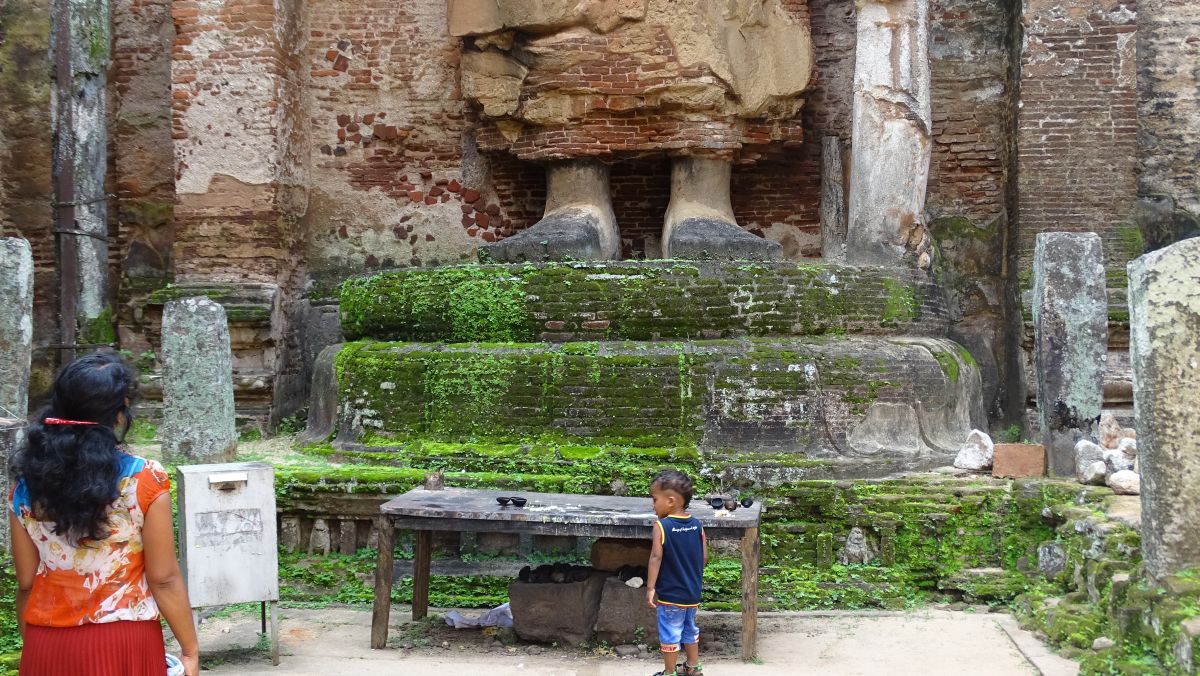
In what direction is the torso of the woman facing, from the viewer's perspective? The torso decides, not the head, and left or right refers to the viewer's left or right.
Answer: facing away from the viewer and to the right of the viewer

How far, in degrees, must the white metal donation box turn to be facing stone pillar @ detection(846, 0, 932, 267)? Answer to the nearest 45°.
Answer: approximately 135° to its left

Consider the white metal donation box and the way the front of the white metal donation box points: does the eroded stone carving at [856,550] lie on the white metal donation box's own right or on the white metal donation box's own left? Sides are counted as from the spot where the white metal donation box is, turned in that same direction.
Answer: on the white metal donation box's own left

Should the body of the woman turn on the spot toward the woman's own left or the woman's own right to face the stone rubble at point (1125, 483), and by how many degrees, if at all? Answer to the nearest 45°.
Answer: approximately 45° to the woman's own right

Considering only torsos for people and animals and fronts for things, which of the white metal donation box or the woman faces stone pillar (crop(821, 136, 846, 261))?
the woman

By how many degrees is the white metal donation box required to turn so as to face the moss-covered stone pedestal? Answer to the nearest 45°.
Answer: approximately 135° to its left

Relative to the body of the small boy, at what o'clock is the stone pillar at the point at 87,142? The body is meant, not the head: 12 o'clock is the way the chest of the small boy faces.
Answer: The stone pillar is roughly at 12 o'clock from the small boy.

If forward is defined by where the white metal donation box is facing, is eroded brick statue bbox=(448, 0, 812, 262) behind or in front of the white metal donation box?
behind

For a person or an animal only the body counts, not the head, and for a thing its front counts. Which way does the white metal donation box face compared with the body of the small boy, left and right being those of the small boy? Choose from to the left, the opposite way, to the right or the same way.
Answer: the opposite way

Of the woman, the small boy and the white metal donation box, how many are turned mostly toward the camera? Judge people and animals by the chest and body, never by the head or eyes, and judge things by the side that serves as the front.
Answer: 1

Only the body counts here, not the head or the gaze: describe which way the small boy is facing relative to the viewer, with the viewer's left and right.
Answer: facing away from the viewer and to the left of the viewer

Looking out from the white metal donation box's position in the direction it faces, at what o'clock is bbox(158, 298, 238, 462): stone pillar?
The stone pillar is roughly at 6 o'clock from the white metal donation box.

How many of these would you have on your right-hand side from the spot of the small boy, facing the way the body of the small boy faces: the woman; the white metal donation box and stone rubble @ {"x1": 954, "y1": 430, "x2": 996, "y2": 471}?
1

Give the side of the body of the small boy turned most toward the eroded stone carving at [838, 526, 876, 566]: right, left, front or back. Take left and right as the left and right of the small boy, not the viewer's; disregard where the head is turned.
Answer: right

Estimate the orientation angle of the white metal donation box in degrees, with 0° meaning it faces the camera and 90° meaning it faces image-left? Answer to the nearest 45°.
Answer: approximately 0°

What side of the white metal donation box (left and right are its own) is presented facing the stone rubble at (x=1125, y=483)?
left
